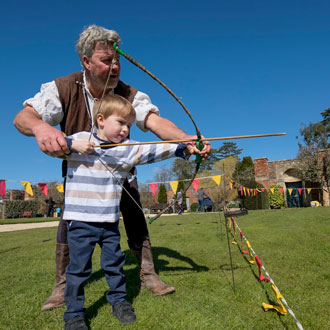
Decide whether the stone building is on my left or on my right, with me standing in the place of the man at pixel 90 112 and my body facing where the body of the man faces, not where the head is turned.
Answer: on my left

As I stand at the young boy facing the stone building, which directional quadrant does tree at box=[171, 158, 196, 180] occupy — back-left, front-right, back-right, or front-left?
front-left

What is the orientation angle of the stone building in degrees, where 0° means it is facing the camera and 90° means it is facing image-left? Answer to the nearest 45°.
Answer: approximately 0°

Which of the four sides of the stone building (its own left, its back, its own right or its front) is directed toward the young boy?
front

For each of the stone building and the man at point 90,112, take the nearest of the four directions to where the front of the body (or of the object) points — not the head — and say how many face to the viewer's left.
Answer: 0

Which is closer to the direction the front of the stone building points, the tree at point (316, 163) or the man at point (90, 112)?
the man

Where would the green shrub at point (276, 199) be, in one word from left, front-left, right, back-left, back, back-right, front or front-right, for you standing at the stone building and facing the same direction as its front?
front

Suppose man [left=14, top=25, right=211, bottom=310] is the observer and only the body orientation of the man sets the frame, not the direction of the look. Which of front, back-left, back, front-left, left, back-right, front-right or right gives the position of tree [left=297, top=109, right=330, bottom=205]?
left

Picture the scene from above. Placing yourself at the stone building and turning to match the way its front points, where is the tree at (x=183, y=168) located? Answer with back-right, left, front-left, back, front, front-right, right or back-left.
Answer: back-right

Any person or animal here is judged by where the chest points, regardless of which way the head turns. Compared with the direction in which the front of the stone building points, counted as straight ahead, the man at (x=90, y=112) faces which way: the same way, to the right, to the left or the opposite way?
to the left

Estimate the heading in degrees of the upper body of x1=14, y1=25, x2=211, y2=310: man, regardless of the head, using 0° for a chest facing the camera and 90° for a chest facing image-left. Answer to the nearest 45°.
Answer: approximately 315°

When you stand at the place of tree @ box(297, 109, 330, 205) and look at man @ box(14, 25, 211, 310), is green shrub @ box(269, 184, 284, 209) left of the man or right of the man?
right

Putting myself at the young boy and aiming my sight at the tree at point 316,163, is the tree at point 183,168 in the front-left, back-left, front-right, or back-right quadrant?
front-left
